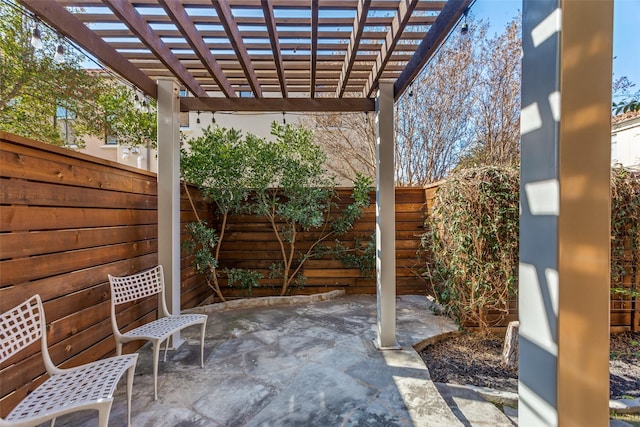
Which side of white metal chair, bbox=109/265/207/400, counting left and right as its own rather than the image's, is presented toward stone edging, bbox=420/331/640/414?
front

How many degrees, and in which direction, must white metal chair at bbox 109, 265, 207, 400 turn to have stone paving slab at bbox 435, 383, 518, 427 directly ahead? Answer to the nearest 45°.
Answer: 0° — it already faces it

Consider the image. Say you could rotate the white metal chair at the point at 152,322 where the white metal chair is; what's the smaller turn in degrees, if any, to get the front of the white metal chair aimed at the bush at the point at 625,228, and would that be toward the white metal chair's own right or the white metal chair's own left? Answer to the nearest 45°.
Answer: approximately 45° to the white metal chair's own left

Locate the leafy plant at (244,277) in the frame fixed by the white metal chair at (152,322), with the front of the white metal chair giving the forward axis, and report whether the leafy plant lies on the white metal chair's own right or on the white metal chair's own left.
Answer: on the white metal chair's own left

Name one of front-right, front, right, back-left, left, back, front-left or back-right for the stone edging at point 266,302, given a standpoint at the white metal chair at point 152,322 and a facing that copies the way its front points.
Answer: left

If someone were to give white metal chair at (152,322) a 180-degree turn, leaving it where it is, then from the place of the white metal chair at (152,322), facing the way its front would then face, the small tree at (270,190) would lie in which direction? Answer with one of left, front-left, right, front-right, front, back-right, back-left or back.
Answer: right

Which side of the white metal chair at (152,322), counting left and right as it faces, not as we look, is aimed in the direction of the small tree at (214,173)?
left

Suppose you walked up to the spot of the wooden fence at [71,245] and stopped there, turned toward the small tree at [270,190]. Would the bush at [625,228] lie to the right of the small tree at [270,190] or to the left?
right

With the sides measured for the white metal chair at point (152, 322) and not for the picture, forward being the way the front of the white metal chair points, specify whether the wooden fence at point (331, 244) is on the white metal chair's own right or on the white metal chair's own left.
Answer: on the white metal chair's own left

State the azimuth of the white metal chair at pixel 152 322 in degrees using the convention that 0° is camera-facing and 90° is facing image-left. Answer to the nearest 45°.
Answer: approximately 315°
